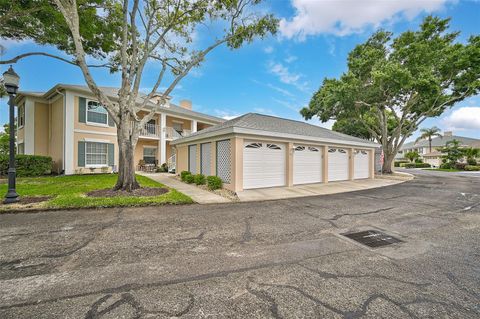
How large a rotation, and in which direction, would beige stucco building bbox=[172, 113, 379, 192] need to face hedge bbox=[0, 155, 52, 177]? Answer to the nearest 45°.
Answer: approximately 135° to its right

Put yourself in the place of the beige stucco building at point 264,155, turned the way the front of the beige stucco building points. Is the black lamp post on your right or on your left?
on your right

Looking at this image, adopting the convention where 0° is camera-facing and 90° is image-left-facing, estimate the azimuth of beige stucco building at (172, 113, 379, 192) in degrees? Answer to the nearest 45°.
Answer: approximately 315°

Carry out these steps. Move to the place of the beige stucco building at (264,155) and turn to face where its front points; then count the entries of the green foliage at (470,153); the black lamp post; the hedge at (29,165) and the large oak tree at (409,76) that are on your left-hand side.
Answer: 2

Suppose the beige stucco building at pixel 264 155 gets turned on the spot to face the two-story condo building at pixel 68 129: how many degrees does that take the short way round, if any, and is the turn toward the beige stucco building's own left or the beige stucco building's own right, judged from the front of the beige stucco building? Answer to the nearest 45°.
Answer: approximately 135° to the beige stucco building's own right

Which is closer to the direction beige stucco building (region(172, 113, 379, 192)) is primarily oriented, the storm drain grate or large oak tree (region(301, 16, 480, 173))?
the storm drain grate

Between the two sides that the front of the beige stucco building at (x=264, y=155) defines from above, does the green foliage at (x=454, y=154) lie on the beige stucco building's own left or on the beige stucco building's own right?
on the beige stucco building's own left

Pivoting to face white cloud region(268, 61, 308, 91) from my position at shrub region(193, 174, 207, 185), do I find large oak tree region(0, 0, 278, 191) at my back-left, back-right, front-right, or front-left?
back-left
